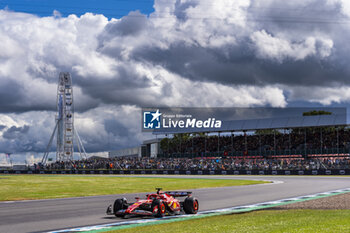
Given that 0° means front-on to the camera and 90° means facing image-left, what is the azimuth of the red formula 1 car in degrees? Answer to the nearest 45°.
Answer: approximately 45°
